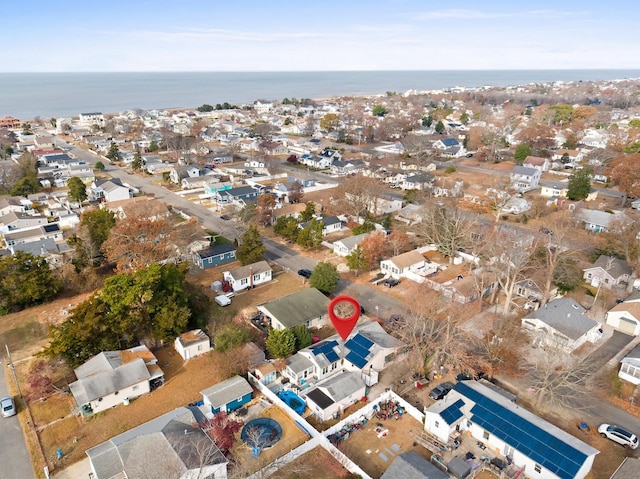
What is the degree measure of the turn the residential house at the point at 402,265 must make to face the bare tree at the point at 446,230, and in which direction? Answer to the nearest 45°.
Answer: approximately 180°

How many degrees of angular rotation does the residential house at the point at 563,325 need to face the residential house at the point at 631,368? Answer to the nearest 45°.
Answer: approximately 90° to its left

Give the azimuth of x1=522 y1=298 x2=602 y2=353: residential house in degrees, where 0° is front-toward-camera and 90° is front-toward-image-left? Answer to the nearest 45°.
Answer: approximately 45°

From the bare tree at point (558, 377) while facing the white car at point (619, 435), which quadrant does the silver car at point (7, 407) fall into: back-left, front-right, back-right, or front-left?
back-right

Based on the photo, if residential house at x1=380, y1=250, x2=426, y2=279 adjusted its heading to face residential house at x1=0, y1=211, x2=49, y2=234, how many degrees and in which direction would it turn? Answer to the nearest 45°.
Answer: approximately 45° to its right

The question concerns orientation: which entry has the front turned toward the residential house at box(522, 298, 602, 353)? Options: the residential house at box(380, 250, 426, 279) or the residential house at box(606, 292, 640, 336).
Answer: the residential house at box(606, 292, 640, 336)

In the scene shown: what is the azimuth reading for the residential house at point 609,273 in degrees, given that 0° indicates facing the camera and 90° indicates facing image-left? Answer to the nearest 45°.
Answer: approximately 45°

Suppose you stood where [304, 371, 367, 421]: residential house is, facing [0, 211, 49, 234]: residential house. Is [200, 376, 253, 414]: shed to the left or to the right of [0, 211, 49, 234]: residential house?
left
